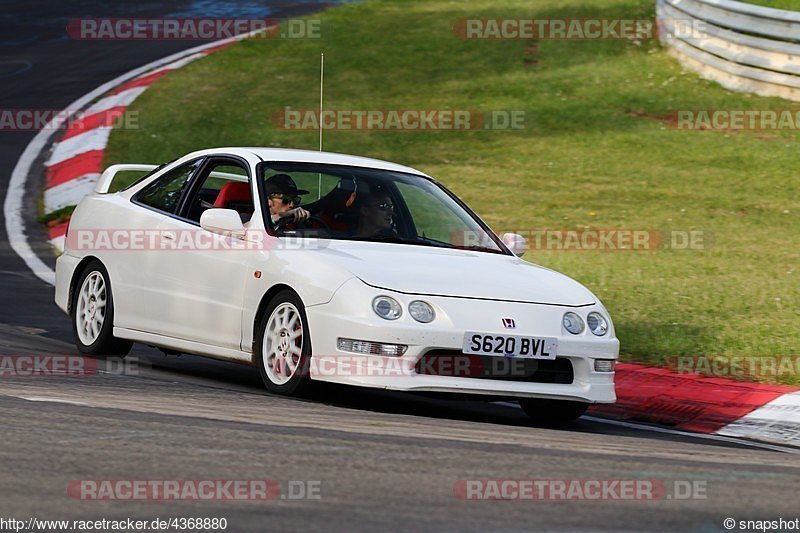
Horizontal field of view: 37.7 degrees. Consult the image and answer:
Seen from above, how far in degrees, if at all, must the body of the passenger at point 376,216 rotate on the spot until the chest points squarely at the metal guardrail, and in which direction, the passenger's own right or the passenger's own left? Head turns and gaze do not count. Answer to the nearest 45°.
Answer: approximately 90° to the passenger's own left

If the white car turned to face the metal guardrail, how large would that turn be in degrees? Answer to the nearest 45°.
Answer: approximately 90° to its left

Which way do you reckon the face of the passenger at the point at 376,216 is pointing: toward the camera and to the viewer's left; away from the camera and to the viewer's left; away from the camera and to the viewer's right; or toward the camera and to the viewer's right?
toward the camera and to the viewer's right

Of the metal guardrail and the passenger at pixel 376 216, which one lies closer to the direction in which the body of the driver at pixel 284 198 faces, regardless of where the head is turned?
the passenger

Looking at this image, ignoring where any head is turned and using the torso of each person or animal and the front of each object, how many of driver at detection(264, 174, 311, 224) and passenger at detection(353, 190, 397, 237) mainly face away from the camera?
0

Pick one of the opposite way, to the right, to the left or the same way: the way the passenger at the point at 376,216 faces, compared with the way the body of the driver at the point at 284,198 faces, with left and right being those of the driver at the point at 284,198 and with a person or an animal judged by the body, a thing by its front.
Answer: the same way

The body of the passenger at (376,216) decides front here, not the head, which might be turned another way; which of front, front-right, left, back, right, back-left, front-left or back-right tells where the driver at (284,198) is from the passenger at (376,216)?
back-right

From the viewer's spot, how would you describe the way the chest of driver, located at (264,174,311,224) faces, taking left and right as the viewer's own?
facing the viewer and to the right of the viewer
